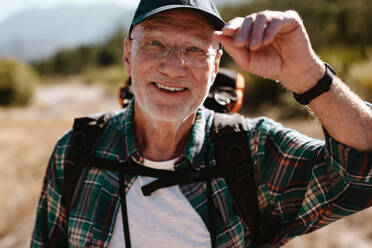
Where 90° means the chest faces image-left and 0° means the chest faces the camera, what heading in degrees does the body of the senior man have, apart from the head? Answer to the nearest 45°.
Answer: approximately 0°
